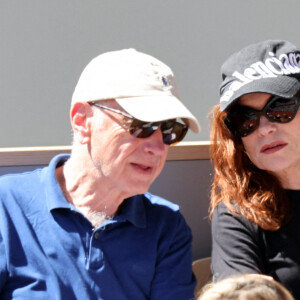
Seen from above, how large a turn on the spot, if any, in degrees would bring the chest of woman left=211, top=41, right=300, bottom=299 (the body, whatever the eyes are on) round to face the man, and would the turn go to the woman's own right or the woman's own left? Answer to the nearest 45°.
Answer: approximately 45° to the woman's own right

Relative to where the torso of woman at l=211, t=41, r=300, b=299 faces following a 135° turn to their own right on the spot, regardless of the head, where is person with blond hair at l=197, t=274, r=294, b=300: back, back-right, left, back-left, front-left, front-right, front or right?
back-left

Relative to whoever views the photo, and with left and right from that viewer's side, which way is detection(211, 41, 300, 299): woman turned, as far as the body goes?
facing the viewer

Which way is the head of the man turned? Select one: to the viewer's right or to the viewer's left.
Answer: to the viewer's right
